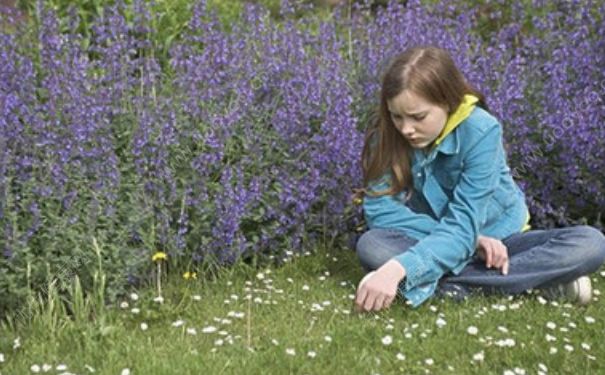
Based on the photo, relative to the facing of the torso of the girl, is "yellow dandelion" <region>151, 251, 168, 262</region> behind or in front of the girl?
in front

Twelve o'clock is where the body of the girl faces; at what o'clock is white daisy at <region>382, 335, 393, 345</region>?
The white daisy is roughly at 11 o'clock from the girl.

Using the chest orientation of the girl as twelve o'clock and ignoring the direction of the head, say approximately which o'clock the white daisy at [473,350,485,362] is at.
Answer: The white daisy is roughly at 10 o'clock from the girl.

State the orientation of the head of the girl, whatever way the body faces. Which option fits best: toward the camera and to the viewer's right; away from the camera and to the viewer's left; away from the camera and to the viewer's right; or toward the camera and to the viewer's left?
toward the camera and to the viewer's left

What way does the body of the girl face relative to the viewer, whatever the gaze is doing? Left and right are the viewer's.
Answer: facing the viewer and to the left of the viewer
